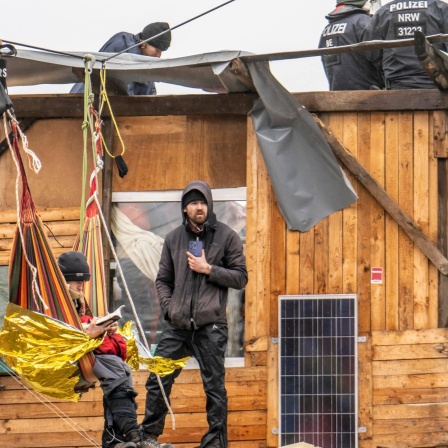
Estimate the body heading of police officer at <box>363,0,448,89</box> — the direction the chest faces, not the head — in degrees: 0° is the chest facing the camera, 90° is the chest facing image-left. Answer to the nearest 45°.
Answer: approximately 180°

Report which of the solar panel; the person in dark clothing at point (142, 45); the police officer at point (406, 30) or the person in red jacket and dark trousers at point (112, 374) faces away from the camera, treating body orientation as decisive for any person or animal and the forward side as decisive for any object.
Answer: the police officer

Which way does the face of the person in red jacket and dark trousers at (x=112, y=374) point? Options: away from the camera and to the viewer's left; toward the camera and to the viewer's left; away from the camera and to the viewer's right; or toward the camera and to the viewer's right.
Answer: toward the camera and to the viewer's right

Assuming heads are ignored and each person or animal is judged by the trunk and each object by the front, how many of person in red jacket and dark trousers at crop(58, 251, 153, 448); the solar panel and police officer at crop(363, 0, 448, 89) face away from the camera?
1
